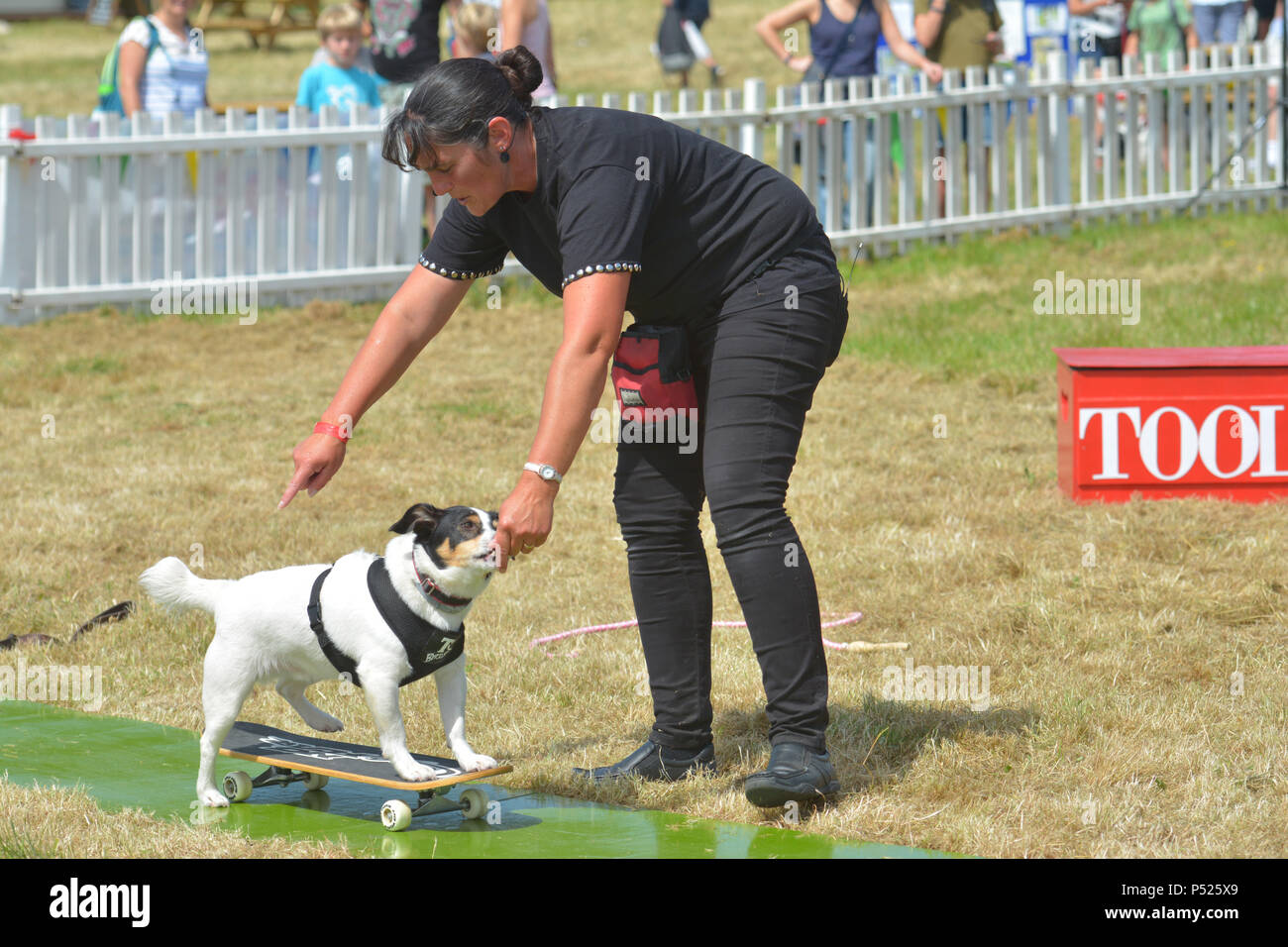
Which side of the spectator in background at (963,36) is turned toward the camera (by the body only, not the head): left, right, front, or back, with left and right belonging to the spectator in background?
front

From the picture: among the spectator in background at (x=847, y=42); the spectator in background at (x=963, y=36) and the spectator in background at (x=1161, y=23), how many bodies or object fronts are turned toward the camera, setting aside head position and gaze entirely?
3

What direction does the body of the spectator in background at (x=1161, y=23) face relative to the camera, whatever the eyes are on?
toward the camera

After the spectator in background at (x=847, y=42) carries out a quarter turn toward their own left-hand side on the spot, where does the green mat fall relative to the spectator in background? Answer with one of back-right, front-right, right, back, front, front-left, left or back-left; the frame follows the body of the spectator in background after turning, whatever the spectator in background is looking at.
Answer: right

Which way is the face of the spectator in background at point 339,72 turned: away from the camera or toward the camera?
toward the camera

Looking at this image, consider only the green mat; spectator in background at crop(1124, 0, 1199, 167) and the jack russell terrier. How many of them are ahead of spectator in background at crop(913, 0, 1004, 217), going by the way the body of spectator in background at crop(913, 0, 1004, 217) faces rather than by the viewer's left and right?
2

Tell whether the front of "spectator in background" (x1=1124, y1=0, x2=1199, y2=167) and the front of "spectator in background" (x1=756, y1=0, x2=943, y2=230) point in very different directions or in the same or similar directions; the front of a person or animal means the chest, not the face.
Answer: same or similar directions

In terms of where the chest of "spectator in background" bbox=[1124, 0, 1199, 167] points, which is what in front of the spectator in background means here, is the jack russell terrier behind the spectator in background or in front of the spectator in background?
in front

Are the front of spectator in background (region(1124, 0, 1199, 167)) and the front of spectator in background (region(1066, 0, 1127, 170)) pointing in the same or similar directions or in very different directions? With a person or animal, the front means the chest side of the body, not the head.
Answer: same or similar directions

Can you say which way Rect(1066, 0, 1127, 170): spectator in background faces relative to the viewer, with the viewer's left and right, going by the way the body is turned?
facing the viewer

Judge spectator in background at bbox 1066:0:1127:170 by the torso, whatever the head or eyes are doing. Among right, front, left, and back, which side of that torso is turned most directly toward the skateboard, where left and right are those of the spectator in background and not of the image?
front

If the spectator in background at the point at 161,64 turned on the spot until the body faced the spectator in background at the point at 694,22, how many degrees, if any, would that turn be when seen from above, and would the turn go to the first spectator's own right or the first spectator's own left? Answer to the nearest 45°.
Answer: approximately 90° to the first spectator's own left
